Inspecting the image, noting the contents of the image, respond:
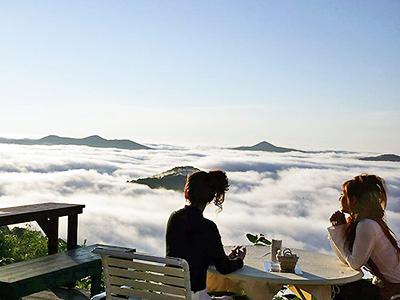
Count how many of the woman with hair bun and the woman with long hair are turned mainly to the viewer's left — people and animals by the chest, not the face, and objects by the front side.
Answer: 1

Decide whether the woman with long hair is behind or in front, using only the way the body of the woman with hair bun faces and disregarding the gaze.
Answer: in front

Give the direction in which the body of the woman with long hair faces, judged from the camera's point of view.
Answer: to the viewer's left

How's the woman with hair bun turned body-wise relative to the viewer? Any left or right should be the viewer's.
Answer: facing away from the viewer and to the right of the viewer

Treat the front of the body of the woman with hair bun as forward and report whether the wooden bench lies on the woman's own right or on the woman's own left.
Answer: on the woman's own left

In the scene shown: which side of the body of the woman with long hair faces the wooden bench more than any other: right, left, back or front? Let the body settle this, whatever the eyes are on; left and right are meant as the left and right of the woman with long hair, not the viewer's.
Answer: front

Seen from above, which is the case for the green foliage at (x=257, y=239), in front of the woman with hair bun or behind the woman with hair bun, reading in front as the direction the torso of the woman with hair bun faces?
in front
